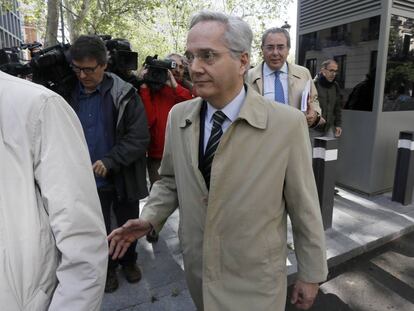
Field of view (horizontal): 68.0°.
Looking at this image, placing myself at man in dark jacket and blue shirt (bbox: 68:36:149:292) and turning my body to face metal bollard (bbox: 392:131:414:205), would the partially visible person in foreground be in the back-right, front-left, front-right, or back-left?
back-right

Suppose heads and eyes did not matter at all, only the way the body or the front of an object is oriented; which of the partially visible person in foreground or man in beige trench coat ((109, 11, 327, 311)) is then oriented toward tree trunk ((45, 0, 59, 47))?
the partially visible person in foreground

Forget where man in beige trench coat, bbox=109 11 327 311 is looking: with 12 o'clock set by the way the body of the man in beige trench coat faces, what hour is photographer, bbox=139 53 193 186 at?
The photographer is roughly at 4 o'clock from the man in beige trench coat.

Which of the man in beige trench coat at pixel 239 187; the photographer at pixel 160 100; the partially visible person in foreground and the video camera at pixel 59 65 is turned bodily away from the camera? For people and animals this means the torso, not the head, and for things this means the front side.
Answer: the partially visible person in foreground

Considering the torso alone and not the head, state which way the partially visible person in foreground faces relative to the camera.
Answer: away from the camera

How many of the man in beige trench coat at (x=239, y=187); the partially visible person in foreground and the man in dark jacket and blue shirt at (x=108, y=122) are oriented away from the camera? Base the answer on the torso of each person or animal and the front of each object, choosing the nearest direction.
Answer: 1

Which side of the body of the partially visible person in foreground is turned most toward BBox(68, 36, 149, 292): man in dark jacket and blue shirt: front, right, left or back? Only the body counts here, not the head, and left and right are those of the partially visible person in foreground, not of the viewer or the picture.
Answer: front

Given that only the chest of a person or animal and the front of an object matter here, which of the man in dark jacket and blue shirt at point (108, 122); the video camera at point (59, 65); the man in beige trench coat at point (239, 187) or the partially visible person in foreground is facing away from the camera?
the partially visible person in foreground

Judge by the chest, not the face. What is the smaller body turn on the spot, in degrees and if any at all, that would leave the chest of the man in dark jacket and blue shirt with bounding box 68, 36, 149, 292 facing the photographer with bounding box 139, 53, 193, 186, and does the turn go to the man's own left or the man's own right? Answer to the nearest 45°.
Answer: approximately 180°

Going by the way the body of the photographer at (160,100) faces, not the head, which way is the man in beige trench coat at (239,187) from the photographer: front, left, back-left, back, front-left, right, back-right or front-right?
front-left

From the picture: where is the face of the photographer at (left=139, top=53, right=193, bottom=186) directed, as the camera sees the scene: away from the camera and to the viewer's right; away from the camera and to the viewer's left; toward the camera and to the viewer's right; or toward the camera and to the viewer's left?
toward the camera and to the viewer's left
